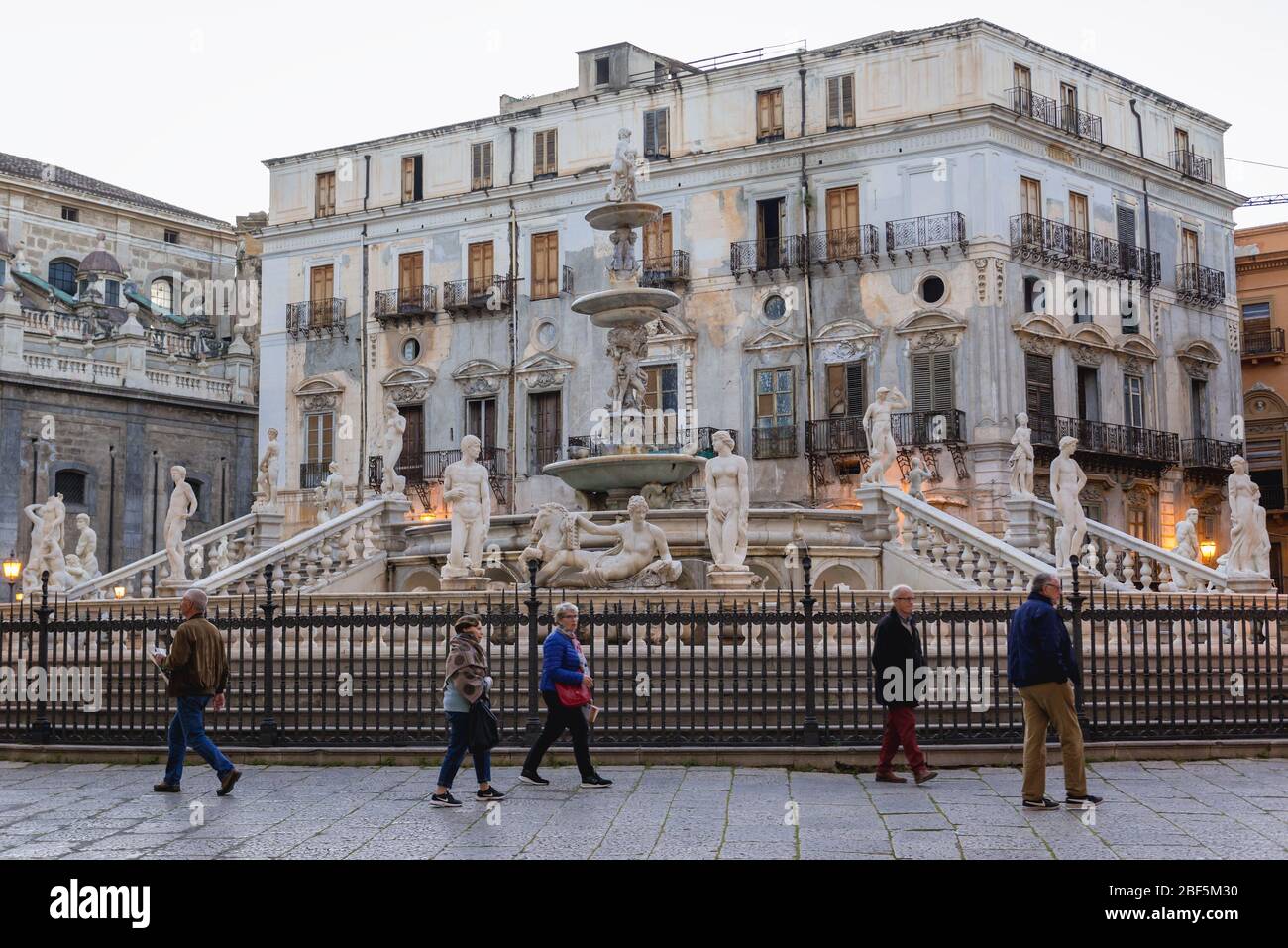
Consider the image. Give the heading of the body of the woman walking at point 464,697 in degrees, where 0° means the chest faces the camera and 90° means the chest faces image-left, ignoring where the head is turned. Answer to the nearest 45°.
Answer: approximately 270°

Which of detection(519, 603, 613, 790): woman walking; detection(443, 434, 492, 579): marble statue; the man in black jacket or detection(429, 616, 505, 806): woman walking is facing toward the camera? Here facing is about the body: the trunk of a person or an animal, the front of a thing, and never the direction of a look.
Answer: the marble statue

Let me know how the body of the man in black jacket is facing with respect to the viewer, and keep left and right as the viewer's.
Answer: facing to the right of the viewer

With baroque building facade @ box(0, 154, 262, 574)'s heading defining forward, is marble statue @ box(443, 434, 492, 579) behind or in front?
in front

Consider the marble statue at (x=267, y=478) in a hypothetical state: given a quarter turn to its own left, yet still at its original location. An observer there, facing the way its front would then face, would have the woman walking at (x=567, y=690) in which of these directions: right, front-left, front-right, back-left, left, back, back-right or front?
front-right

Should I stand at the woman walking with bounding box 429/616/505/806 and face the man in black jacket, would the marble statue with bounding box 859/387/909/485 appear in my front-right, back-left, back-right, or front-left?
front-left

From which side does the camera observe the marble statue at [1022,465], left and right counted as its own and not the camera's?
front

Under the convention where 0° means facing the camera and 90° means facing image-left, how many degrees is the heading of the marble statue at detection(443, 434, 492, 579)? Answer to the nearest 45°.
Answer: approximately 0°

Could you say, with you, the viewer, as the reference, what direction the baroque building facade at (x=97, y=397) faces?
facing the viewer and to the right of the viewer
